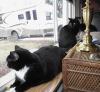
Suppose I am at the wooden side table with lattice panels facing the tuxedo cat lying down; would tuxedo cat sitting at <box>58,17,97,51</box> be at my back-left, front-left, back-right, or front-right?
front-right

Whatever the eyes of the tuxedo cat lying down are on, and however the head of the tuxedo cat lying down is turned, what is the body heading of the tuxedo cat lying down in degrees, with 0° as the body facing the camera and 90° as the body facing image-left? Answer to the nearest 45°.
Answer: approximately 45°

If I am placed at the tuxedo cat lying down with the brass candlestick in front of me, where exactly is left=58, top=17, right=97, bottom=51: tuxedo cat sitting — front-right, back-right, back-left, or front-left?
front-left

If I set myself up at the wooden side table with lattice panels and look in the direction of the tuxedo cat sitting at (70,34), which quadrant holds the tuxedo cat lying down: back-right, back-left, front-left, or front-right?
front-left

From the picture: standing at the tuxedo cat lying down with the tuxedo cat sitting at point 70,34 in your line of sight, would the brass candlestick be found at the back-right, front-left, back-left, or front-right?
front-right

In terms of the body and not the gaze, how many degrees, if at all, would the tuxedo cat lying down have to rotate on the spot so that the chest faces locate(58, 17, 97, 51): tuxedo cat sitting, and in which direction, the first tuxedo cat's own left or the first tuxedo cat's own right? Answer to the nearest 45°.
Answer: approximately 180°
